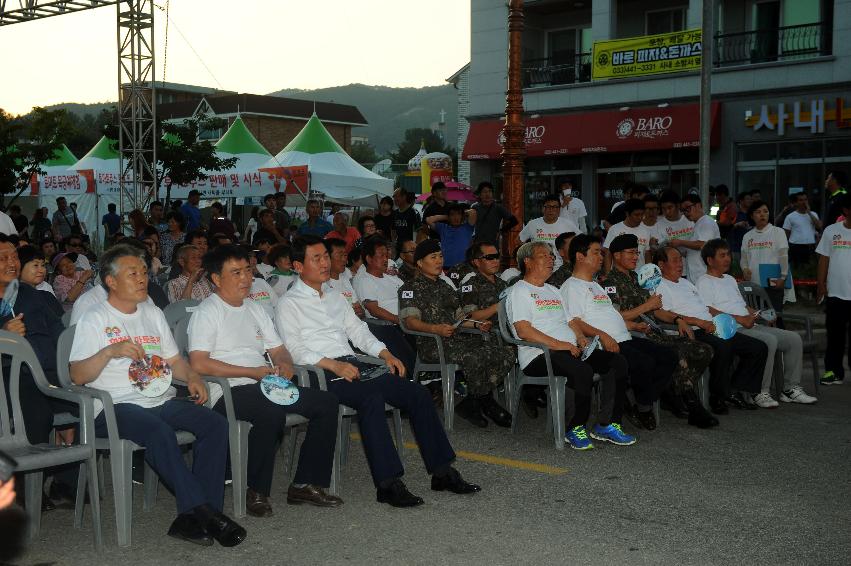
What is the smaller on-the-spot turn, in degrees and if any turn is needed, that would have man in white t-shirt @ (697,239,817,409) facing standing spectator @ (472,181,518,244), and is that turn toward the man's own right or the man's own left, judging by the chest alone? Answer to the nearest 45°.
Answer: approximately 180°

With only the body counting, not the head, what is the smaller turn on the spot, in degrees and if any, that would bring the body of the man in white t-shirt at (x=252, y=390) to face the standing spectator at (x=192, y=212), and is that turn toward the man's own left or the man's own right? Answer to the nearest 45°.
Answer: approximately 135° to the man's own left

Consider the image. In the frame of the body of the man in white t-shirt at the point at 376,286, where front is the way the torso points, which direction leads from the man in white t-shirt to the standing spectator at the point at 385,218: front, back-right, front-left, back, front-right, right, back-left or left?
back-left

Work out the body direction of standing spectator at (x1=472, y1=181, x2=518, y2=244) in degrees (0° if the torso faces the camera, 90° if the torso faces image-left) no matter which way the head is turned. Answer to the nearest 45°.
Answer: approximately 315°

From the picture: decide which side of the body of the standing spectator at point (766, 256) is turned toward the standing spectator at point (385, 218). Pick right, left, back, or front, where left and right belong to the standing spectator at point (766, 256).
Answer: right

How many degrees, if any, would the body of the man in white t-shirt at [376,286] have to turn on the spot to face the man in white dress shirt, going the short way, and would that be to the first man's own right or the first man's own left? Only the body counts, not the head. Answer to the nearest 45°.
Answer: approximately 45° to the first man's own right

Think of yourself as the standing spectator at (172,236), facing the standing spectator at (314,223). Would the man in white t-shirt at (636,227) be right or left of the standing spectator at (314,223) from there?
right
